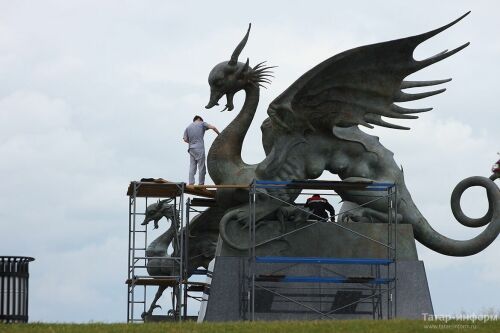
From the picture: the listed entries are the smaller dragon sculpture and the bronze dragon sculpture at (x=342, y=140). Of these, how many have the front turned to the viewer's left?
2

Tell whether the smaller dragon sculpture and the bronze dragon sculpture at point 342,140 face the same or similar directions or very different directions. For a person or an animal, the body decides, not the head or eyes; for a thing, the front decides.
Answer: same or similar directions

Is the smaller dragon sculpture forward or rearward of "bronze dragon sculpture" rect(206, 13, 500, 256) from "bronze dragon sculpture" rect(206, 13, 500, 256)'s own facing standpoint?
forward

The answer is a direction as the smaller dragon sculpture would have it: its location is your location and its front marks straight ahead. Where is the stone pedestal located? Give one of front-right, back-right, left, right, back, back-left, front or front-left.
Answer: back-left

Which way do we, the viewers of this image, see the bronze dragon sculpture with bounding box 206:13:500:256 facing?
facing to the left of the viewer

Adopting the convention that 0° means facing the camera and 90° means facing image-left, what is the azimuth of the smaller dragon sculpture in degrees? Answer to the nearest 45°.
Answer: approximately 90°

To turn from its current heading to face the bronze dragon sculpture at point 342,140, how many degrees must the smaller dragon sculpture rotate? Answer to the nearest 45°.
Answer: approximately 135° to its left

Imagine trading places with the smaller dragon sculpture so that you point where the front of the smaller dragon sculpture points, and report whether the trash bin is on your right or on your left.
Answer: on your left
